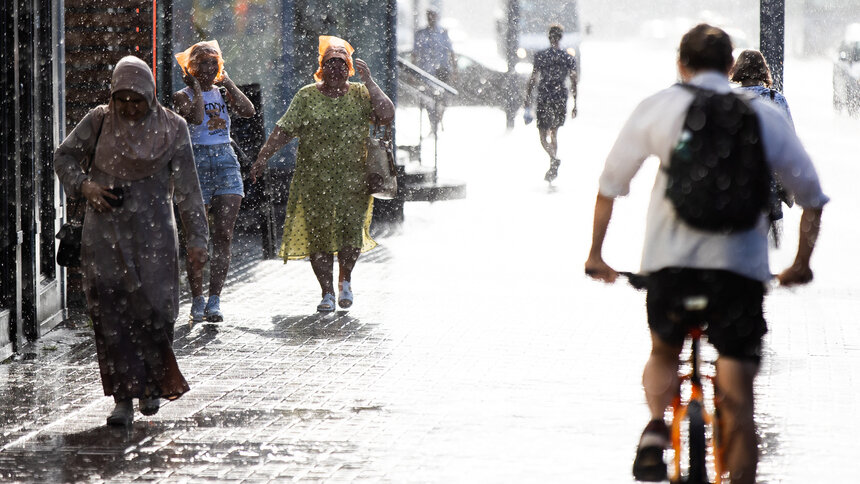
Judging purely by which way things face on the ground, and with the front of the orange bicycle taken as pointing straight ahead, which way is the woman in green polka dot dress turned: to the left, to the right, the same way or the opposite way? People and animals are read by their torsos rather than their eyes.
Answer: the opposite way

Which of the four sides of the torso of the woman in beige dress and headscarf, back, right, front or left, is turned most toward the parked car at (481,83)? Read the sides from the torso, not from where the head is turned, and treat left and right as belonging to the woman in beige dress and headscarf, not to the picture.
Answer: back

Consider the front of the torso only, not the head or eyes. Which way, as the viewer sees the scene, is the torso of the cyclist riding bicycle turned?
away from the camera

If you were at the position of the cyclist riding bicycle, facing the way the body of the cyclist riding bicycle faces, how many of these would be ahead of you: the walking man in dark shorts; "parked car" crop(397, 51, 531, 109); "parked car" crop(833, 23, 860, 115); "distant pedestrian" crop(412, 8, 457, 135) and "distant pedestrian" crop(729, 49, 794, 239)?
5

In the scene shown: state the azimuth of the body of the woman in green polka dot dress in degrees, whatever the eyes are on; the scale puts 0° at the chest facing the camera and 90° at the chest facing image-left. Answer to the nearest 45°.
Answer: approximately 0°

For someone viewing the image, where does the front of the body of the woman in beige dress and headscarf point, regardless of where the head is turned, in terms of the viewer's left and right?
facing the viewer

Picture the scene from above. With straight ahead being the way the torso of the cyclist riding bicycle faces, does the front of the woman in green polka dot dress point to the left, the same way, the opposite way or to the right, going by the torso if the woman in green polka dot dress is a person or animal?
the opposite way

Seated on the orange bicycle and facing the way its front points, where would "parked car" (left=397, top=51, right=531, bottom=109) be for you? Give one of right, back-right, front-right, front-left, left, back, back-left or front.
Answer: front

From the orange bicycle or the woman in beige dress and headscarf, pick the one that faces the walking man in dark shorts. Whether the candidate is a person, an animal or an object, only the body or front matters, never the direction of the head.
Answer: the orange bicycle

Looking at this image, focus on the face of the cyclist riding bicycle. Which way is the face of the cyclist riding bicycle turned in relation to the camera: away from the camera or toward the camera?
away from the camera

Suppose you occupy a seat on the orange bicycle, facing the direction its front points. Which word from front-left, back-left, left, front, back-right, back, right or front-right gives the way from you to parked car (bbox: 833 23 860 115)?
front

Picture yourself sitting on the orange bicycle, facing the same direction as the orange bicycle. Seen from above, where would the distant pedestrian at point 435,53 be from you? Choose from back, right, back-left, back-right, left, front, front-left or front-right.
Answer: front

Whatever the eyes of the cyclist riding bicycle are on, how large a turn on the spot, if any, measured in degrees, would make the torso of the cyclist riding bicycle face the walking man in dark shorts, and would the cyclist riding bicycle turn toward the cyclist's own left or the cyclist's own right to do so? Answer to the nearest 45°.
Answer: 0° — they already face them
